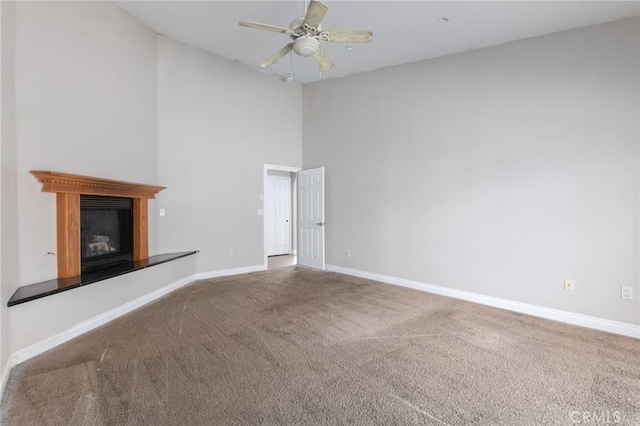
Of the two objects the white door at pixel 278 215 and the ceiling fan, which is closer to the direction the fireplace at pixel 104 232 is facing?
the ceiling fan

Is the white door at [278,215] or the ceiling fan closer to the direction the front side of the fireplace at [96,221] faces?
the ceiling fan

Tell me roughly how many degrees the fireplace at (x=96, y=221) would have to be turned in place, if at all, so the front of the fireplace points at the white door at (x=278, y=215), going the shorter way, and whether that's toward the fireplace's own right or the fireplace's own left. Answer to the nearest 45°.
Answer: approximately 90° to the fireplace's own left

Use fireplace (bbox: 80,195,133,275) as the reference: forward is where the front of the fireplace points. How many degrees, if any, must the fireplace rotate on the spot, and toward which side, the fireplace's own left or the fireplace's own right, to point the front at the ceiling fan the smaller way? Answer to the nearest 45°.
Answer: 0° — it already faces it

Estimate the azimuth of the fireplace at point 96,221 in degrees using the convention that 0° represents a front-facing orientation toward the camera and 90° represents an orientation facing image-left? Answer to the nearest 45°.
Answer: approximately 315°

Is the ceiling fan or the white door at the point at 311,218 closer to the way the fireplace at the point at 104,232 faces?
the ceiling fan

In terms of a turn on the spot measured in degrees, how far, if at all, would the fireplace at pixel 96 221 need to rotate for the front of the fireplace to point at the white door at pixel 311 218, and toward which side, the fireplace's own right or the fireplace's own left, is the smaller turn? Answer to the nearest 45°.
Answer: approximately 45° to the fireplace's own left

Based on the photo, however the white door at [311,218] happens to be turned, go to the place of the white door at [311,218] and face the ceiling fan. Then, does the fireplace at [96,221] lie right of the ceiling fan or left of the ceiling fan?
right

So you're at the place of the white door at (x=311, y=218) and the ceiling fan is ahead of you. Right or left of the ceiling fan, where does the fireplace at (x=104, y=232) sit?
right
